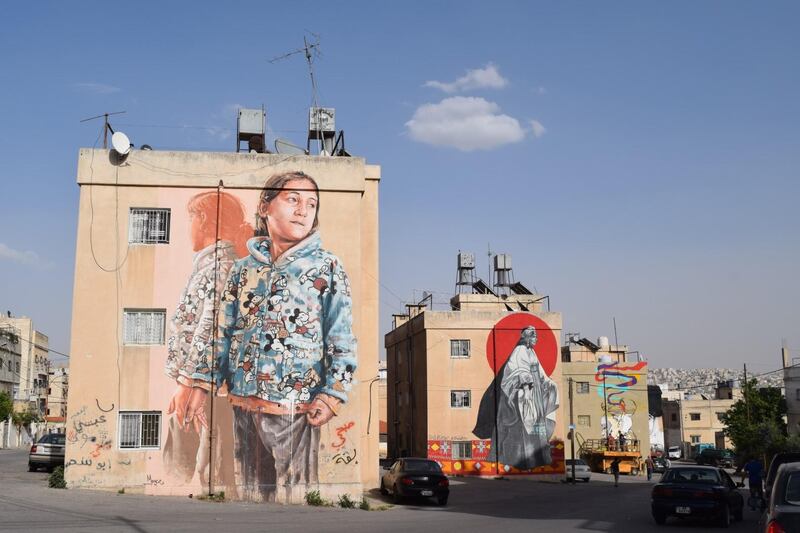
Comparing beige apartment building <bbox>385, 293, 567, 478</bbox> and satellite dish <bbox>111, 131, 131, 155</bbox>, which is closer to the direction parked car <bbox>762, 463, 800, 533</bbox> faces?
the beige apartment building

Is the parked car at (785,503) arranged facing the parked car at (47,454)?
no

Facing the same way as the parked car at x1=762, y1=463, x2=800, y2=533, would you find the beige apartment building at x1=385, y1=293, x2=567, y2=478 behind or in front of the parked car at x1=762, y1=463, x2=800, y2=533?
in front

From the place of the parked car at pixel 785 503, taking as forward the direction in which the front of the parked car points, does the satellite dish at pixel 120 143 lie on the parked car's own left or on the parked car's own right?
on the parked car's own left

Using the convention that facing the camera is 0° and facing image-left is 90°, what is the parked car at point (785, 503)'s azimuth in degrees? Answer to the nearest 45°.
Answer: approximately 180°

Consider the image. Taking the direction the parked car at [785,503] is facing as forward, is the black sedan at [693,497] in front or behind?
in front

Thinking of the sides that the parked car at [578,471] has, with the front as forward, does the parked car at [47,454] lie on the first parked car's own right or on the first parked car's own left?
on the first parked car's own right

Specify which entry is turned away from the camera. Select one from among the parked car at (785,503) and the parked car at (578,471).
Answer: the parked car at (785,503)
